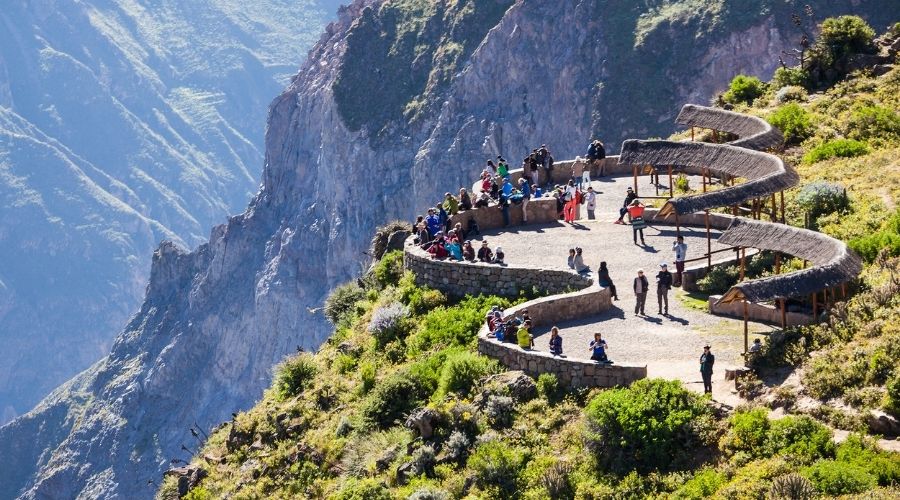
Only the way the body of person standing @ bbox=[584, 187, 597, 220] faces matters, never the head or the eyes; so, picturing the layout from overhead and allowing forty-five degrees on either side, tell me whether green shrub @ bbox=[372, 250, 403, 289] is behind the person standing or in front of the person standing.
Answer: in front

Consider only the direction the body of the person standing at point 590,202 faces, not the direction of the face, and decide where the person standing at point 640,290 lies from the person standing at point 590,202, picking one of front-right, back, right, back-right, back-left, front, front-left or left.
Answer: left

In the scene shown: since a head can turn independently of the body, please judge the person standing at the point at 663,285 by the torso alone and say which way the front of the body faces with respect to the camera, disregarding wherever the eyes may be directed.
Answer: toward the camera

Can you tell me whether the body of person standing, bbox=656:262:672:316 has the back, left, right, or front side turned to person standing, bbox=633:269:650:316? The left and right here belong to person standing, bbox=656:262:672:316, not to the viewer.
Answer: right

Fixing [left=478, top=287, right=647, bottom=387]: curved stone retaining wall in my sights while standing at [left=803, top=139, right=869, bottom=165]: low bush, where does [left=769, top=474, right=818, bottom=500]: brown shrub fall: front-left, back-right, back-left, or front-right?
front-left

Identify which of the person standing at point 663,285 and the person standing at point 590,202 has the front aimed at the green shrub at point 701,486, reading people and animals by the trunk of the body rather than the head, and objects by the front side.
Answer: the person standing at point 663,285

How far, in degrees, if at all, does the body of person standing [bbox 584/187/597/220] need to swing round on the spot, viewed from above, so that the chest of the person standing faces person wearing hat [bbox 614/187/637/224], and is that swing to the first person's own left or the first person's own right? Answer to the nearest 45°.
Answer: approximately 135° to the first person's own left

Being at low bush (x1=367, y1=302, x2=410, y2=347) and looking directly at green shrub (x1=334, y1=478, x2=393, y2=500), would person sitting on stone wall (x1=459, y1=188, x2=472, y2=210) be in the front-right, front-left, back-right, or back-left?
back-left

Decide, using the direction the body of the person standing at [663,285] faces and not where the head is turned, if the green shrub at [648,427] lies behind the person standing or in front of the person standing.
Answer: in front

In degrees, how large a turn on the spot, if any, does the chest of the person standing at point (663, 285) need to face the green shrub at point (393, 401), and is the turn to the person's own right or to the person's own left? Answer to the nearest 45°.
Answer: approximately 90° to the person's own right

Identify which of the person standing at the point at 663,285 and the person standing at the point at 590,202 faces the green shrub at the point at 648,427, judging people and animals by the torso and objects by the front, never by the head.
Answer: the person standing at the point at 663,285

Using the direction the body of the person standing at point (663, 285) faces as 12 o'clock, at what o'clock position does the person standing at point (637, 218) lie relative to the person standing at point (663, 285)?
the person standing at point (637, 218) is roughly at 6 o'clock from the person standing at point (663, 285).
